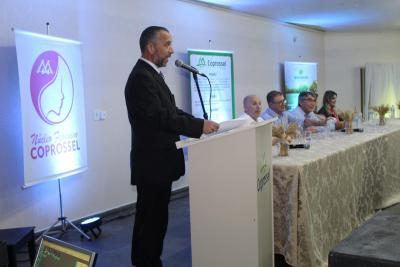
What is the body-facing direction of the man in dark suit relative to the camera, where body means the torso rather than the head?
to the viewer's right

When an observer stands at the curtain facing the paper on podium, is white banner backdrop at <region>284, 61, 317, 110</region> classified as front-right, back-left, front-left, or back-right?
front-right

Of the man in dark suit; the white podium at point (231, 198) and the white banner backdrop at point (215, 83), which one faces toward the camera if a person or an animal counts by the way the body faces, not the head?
the white banner backdrop

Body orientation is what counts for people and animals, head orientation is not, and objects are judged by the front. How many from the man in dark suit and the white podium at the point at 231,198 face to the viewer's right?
2

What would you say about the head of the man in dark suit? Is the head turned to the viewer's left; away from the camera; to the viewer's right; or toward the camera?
to the viewer's right

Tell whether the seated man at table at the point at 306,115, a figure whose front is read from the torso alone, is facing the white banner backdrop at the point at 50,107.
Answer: no

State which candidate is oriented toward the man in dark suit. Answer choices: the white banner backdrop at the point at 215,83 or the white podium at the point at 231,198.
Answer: the white banner backdrop

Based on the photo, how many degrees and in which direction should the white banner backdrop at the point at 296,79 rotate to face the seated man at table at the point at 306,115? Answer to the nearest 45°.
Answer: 0° — it already faces them

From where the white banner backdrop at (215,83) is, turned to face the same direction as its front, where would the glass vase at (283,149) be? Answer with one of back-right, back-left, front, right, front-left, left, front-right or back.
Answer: front

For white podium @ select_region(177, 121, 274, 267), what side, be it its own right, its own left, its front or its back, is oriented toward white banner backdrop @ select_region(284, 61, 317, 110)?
left

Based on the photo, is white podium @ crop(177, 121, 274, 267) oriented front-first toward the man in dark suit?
no

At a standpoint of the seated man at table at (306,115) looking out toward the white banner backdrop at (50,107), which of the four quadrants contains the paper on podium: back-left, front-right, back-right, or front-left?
front-left

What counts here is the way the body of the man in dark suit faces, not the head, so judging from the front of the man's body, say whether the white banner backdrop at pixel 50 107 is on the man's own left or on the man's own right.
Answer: on the man's own left

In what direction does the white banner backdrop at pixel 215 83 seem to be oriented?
toward the camera

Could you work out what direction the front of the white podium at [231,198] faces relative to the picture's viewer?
facing to the right of the viewer

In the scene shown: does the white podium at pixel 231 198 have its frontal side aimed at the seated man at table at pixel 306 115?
no
